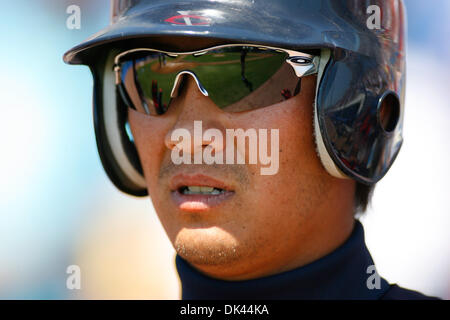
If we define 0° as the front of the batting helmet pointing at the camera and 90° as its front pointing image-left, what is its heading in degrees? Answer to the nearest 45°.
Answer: approximately 45°
